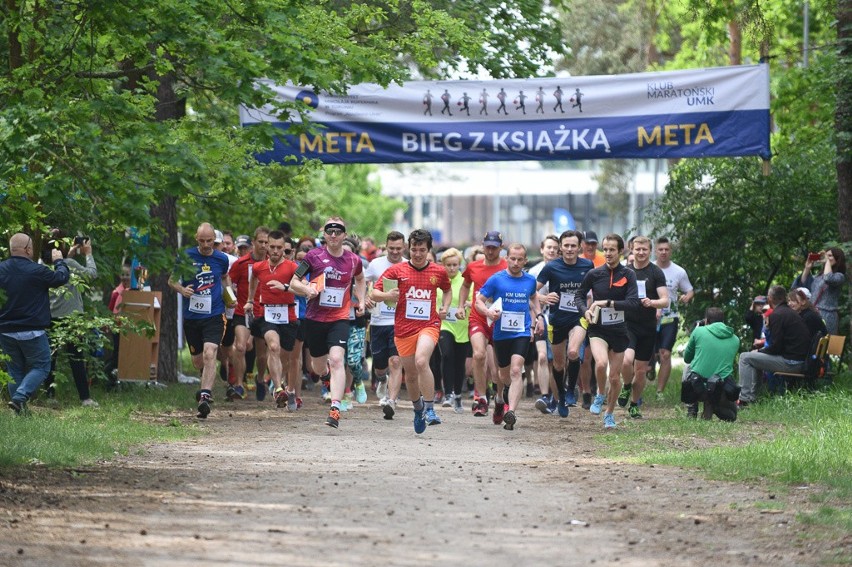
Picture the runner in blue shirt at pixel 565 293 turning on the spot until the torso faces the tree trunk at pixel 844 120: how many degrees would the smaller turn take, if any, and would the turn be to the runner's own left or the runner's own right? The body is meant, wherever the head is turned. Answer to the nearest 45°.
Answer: approximately 135° to the runner's own left

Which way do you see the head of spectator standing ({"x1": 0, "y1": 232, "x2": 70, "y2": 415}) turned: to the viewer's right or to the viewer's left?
to the viewer's right

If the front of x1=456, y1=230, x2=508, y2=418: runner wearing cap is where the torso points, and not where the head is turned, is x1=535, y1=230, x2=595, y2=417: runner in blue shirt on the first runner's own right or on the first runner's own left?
on the first runner's own left

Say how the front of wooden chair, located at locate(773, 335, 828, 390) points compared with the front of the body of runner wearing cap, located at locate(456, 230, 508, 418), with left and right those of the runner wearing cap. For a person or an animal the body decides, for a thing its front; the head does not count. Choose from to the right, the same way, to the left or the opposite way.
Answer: to the right

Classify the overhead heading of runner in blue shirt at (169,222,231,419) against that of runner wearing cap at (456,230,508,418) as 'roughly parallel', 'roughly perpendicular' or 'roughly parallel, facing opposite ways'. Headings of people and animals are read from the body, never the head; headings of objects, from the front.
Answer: roughly parallel

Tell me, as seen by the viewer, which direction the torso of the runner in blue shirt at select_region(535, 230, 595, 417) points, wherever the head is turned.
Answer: toward the camera

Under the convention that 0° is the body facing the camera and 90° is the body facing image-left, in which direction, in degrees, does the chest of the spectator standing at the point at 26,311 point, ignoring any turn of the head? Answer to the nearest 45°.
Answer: approximately 225°

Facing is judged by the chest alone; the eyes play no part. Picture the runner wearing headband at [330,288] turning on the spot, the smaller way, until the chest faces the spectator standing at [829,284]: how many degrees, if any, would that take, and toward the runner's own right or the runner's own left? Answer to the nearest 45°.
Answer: approximately 90° to the runner's own left

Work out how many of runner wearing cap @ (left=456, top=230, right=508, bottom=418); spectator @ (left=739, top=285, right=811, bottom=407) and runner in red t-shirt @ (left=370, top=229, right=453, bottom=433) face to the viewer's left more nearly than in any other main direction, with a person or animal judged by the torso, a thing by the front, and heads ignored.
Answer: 1

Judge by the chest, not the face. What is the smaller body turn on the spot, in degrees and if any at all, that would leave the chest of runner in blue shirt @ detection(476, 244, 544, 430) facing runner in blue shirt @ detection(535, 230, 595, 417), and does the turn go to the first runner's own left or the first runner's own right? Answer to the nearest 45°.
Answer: approximately 135° to the first runner's own left

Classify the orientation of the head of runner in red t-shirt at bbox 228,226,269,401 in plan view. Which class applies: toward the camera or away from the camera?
toward the camera

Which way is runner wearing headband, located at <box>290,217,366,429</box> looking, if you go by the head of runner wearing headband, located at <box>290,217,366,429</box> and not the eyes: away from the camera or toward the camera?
toward the camera

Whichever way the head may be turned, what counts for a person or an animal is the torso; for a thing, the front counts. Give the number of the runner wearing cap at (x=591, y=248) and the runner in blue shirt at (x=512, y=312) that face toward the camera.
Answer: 2

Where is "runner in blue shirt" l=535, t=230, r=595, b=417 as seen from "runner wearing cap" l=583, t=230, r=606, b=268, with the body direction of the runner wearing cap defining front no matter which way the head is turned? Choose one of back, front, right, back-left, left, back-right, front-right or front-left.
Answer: front

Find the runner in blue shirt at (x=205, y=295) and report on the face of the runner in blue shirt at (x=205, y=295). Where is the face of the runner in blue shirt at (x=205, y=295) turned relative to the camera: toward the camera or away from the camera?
toward the camera

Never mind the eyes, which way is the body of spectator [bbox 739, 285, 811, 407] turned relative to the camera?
to the viewer's left

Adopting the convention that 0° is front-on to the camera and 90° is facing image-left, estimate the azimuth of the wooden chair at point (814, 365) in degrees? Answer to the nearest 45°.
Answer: approximately 90°

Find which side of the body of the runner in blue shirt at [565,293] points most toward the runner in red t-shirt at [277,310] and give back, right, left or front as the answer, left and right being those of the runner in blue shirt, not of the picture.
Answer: right

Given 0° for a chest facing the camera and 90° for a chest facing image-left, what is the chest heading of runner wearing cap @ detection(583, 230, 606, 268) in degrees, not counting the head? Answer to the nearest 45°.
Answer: approximately 0°

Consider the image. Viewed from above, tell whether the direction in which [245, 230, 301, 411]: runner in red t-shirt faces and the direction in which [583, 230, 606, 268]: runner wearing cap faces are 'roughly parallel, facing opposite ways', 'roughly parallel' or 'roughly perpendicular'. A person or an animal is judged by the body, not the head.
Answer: roughly parallel
